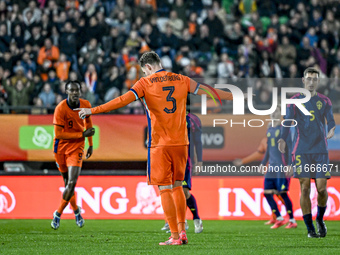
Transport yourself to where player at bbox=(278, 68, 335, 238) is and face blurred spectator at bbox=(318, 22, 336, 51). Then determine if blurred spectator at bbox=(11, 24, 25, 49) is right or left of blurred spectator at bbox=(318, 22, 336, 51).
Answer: left

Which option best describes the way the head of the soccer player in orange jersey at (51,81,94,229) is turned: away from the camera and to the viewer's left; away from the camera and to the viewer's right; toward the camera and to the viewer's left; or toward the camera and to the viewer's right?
toward the camera and to the viewer's right

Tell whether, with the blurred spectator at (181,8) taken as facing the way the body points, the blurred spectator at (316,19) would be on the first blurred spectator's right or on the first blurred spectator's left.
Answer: on the first blurred spectator's left

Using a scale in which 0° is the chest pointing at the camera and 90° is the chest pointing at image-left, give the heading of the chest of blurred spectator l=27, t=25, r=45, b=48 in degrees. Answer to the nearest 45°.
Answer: approximately 0°

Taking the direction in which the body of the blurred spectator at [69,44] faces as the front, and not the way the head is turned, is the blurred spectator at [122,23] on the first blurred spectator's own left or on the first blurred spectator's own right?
on the first blurred spectator's own left

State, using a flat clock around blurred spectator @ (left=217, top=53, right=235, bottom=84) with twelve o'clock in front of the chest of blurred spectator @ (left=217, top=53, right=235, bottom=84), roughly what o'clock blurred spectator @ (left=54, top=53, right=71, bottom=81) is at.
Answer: blurred spectator @ (left=54, top=53, right=71, bottom=81) is roughly at 3 o'clock from blurred spectator @ (left=217, top=53, right=235, bottom=84).

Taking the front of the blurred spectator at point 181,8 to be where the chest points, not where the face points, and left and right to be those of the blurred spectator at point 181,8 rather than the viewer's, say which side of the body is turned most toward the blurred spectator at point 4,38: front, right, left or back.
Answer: right

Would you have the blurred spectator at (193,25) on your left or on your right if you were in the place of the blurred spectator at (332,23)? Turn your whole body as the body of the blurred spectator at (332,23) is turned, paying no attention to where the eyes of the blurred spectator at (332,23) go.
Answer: on your right
